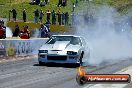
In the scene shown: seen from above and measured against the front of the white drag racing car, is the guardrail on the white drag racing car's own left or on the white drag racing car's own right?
on the white drag racing car's own right

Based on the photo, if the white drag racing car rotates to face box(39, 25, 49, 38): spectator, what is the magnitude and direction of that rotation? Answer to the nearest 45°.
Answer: approximately 135° to its right

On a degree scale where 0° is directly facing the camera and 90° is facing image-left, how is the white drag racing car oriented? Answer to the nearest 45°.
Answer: approximately 45°
